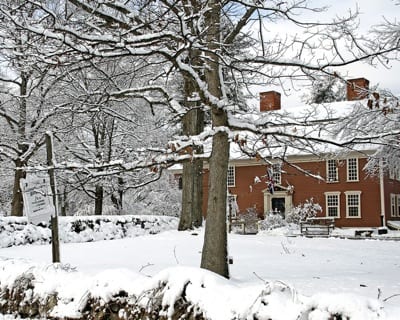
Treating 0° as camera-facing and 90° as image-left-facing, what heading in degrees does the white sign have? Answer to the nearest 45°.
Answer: approximately 0°

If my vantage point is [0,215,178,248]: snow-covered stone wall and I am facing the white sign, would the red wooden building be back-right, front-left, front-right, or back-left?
back-left

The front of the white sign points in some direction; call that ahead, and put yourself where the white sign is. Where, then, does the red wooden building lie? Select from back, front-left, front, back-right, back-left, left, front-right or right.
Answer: back-left
